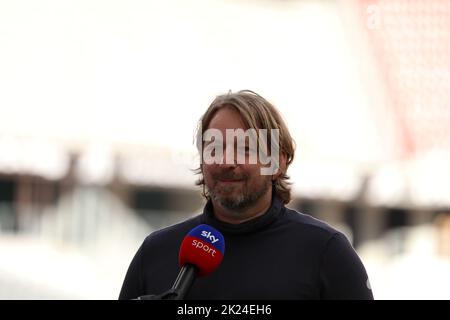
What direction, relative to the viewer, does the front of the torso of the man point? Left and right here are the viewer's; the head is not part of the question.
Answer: facing the viewer

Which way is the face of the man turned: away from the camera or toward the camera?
toward the camera
